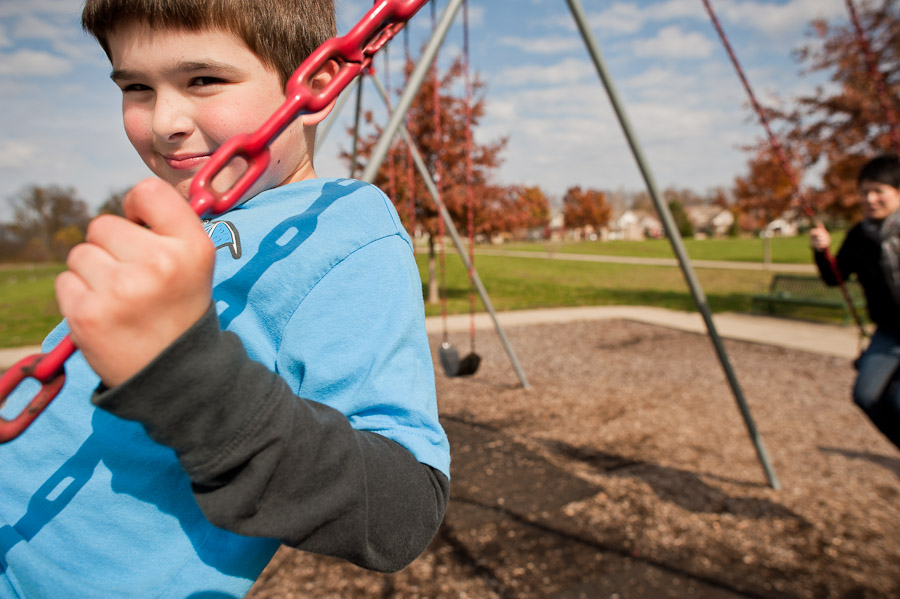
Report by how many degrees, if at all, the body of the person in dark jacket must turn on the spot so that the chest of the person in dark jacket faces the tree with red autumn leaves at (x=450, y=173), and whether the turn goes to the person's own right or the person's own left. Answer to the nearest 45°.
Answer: approximately 90° to the person's own right

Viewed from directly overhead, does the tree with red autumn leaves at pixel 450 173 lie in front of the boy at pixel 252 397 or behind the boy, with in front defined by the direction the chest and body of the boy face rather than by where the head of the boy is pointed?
behind

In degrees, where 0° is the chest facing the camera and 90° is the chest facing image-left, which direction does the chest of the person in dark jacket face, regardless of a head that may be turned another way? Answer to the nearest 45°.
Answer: approximately 45°

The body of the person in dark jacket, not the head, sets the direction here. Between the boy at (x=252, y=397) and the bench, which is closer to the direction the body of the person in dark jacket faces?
the boy
